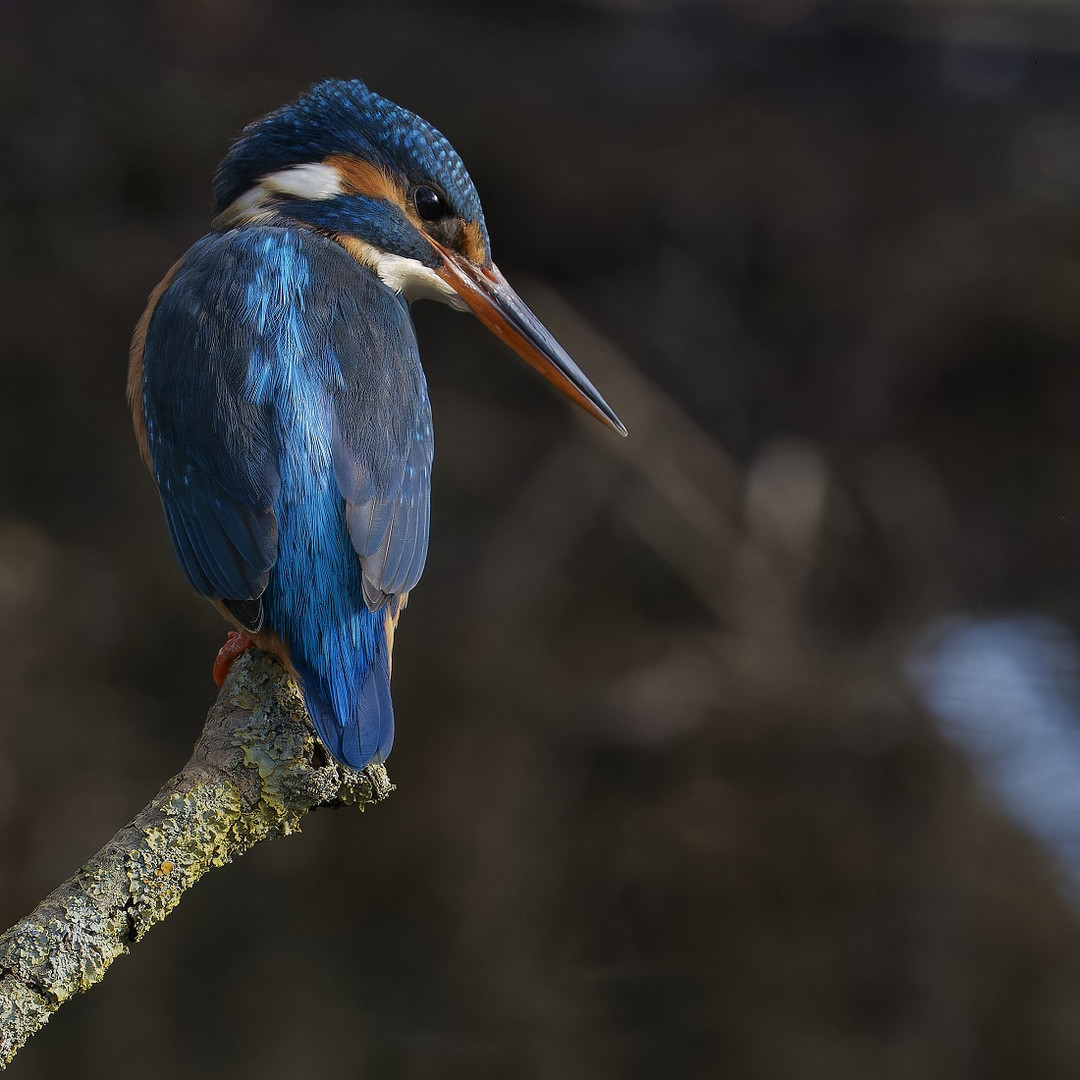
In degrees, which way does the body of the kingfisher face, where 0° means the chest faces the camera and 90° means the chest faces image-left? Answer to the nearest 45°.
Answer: approximately 180°
